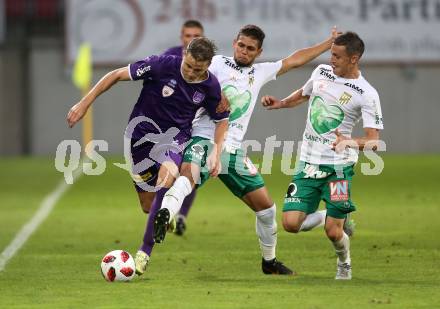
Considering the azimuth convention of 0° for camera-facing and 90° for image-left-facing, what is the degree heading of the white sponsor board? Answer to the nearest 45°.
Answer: approximately 0°

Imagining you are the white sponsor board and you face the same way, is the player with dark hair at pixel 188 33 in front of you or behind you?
in front

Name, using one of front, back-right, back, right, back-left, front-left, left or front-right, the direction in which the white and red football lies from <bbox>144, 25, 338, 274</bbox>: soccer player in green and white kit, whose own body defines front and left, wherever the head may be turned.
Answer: front-right

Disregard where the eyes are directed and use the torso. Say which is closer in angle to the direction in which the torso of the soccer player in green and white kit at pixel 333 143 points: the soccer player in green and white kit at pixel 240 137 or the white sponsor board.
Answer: the soccer player in green and white kit

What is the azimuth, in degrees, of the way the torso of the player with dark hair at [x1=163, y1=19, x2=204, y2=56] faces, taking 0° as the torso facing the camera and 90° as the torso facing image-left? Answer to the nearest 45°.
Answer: approximately 0°

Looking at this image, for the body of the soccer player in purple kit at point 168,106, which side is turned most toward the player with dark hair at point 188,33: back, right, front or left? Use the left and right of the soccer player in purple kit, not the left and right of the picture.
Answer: back

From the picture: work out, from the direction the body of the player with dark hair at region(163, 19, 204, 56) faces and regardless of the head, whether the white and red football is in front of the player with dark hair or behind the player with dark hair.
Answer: in front

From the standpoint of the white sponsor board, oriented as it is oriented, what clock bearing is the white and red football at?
The white and red football is roughly at 12 o'clock from the white sponsor board.
